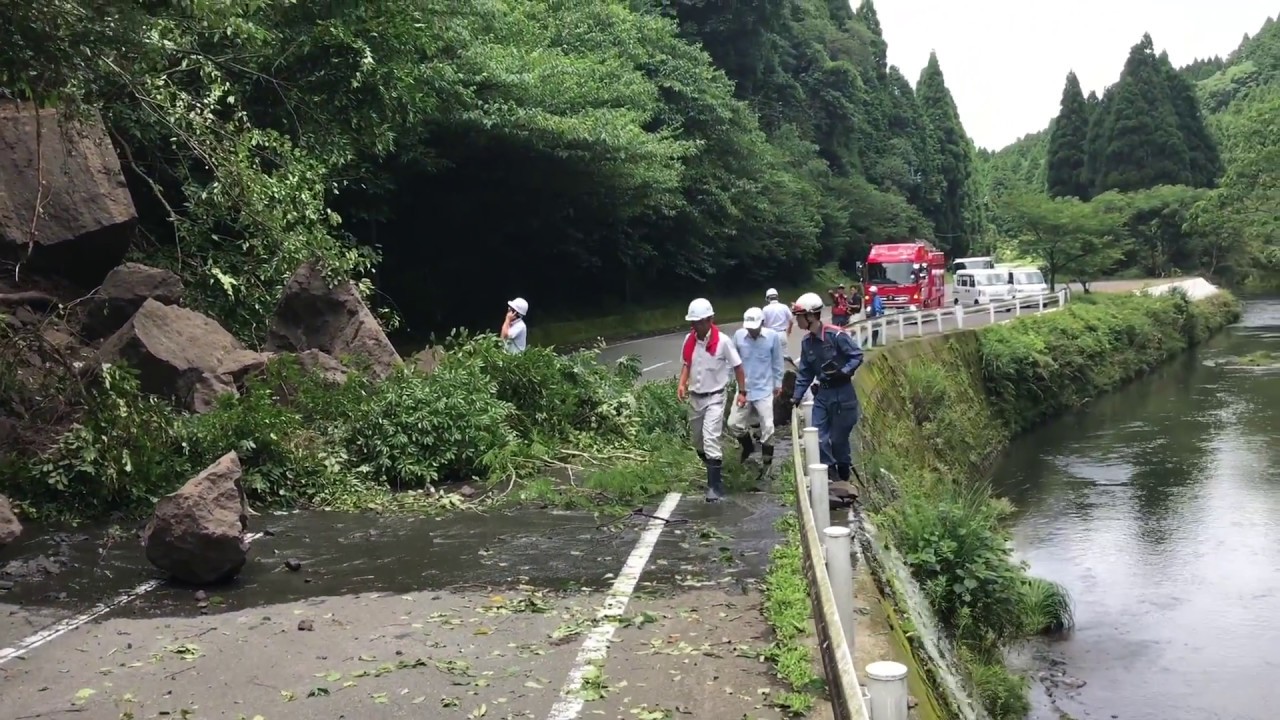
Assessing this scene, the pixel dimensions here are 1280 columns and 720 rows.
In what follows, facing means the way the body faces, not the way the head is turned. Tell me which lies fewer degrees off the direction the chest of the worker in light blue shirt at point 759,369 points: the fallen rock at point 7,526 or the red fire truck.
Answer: the fallen rock

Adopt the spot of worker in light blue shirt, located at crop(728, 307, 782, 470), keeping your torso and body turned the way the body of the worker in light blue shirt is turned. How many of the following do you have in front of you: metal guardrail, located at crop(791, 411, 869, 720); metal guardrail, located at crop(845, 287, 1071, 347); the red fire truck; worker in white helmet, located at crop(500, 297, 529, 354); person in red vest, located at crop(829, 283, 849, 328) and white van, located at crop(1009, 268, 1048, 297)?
1

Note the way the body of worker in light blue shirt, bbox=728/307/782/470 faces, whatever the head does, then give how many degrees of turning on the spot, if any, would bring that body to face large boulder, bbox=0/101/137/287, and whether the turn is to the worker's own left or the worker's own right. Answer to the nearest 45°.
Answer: approximately 90° to the worker's own right

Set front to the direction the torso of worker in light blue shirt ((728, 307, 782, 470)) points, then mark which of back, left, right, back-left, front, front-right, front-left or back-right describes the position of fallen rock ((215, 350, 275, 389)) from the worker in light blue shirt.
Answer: right

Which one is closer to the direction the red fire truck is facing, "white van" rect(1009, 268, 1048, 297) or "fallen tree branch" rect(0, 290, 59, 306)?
the fallen tree branch

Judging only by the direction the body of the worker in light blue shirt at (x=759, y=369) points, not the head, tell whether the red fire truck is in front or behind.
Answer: behind

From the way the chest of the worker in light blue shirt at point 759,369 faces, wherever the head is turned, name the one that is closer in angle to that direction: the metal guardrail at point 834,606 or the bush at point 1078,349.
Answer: the metal guardrail

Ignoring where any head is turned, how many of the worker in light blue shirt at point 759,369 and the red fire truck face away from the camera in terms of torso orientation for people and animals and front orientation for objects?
0

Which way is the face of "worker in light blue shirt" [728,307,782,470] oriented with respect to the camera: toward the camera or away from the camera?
toward the camera

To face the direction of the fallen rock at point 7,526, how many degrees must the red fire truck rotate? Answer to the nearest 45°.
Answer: approximately 45° to its left

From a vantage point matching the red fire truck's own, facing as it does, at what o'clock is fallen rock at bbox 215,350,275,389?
The fallen rock is roughly at 11 o'clock from the red fire truck.

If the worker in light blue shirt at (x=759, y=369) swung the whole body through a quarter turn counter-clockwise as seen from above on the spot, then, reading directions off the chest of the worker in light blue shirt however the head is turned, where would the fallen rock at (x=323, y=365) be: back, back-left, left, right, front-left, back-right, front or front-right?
back

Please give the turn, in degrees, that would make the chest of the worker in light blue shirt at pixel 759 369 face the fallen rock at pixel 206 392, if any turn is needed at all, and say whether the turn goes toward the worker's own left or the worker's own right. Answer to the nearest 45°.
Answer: approximately 90° to the worker's own right

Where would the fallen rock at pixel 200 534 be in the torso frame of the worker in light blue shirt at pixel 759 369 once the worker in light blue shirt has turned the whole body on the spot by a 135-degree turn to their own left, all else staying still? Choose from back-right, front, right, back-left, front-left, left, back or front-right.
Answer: back

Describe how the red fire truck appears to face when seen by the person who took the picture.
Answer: facing the viewer and to the left of the viewer

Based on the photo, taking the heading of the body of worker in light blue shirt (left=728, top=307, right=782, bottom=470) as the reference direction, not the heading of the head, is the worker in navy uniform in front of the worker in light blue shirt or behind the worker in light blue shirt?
in front

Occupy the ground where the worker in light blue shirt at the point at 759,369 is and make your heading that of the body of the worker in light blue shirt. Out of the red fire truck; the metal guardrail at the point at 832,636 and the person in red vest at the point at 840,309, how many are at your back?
2

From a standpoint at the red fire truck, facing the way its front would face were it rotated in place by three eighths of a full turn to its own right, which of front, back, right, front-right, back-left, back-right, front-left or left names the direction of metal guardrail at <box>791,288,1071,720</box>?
back

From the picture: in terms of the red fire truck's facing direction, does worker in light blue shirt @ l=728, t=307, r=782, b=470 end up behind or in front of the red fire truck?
in front

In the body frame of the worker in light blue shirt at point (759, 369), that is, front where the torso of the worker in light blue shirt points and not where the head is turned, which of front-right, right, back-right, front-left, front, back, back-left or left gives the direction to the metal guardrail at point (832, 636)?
front

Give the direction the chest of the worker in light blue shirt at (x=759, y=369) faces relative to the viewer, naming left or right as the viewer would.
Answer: facing the viewer
